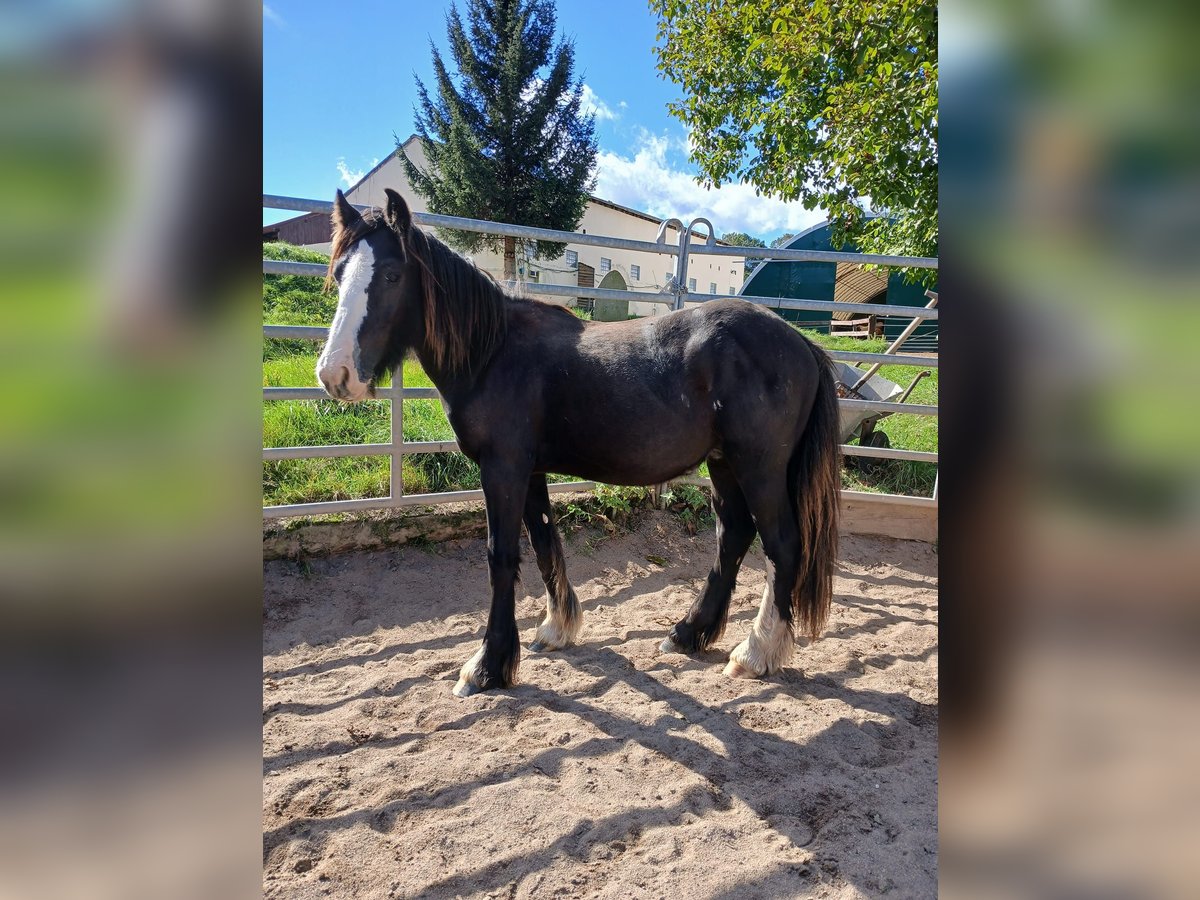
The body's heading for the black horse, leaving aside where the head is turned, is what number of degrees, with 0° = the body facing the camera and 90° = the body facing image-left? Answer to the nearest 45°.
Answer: approximately 90°

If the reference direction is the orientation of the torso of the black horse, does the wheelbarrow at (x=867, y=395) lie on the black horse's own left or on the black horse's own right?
on the black horse's own right

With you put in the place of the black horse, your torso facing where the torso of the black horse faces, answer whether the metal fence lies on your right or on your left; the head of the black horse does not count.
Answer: on your right

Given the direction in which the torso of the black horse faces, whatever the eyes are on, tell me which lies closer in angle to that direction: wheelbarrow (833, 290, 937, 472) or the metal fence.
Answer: the metal fence
